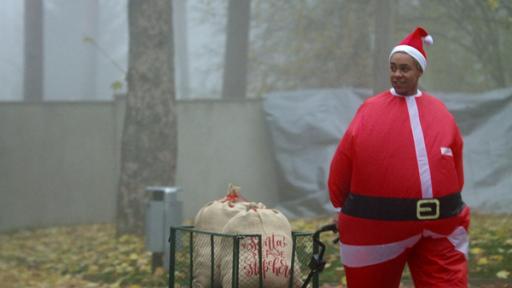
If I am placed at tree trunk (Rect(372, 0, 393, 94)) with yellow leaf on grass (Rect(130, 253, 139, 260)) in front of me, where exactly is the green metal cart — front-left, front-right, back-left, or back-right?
front-left

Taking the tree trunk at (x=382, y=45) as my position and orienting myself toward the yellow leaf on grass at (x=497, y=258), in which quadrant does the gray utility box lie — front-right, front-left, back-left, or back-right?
front-right

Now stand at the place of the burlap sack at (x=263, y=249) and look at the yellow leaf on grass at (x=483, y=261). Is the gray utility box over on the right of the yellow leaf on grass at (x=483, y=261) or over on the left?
left

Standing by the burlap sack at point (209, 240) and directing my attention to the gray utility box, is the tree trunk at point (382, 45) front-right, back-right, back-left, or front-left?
front-right

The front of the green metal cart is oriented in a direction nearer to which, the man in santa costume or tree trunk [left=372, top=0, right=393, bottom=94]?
the man in santa costume

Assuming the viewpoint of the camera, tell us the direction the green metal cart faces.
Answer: facing to the right of the viewer

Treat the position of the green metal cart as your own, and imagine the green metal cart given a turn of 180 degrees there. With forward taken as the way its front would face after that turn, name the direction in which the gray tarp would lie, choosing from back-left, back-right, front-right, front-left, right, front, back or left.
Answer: right

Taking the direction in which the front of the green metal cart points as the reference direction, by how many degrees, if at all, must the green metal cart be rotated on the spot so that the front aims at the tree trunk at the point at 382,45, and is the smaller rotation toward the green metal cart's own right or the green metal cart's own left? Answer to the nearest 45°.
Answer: approximately 90° to the green metal cart's own left

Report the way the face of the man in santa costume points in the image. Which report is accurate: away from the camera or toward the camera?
toward the camera

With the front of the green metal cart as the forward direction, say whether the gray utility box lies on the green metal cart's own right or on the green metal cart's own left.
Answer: on the green metal cart's own left

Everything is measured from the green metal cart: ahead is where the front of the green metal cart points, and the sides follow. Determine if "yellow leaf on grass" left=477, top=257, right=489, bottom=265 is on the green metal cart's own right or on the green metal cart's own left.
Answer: on the green metal cart's own left
